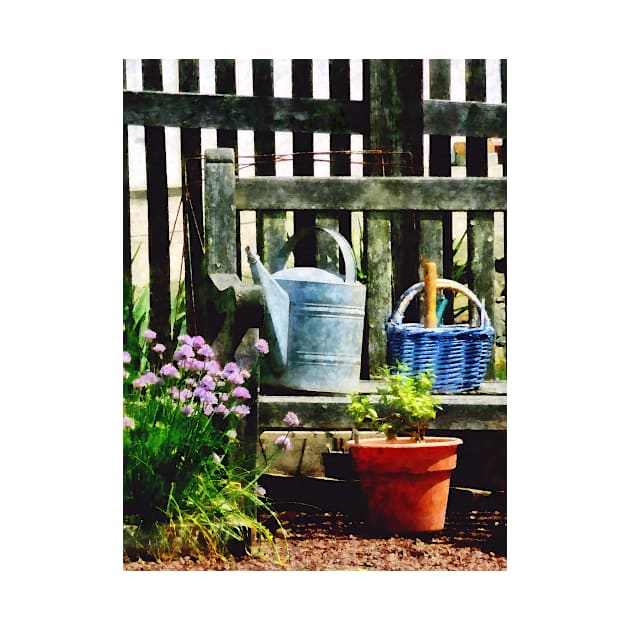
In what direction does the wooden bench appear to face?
toward the camera

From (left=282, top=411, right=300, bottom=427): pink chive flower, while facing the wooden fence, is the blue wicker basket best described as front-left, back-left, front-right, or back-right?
front-right

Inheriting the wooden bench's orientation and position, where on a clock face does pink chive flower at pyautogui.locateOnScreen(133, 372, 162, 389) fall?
The pink chive flower is roughly at 2 o'clock from the wooden bench.

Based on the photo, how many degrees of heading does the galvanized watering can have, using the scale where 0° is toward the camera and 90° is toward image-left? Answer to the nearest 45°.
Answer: approximately 45°

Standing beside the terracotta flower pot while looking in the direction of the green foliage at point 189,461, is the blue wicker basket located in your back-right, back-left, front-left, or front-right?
back-right

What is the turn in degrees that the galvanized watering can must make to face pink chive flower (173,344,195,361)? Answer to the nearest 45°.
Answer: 0° — it already faces it
